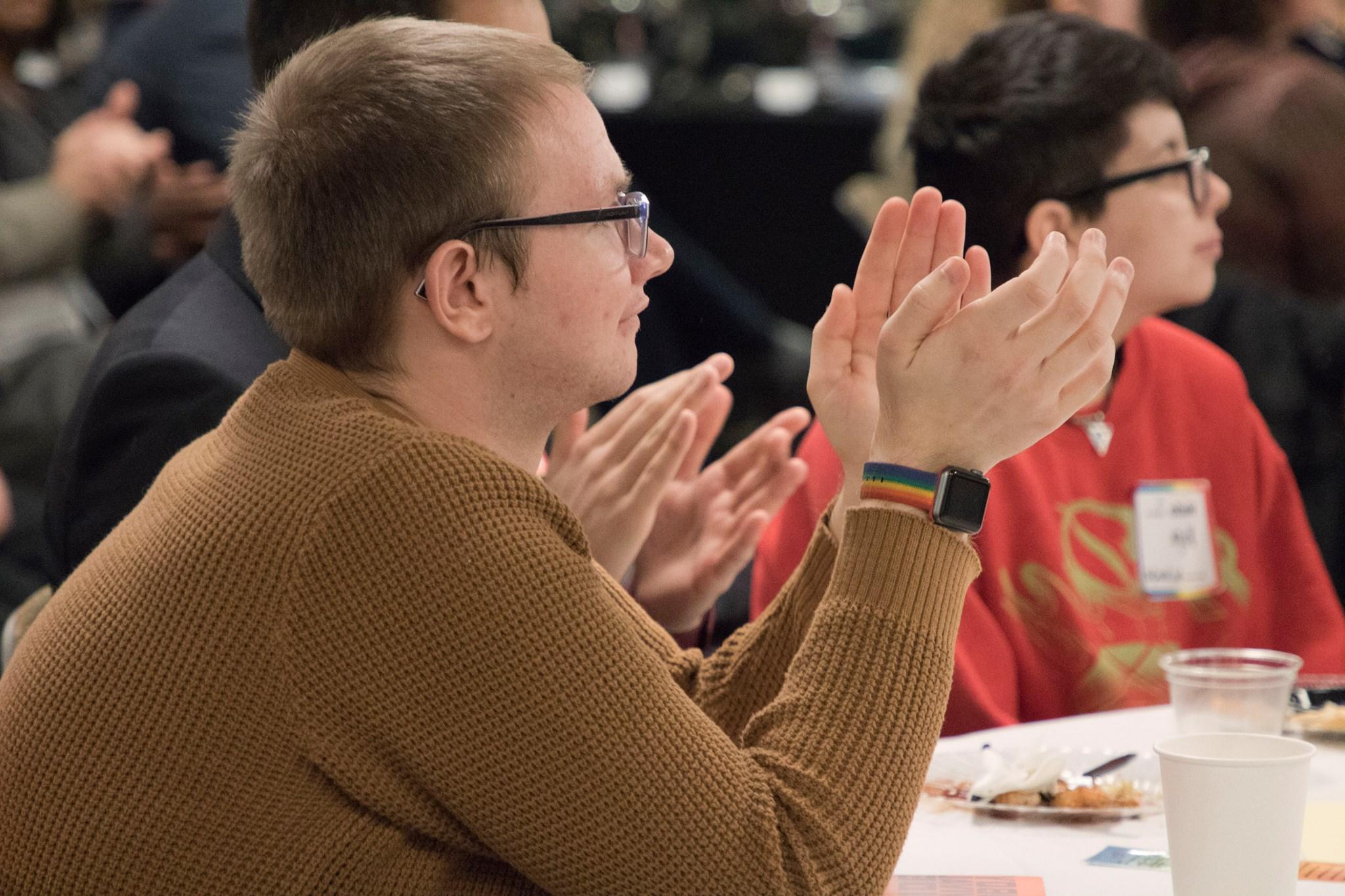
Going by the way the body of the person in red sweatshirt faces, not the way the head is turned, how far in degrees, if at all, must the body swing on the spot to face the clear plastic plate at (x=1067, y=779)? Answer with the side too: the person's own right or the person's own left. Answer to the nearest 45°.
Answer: approximately 45° to the person's own right

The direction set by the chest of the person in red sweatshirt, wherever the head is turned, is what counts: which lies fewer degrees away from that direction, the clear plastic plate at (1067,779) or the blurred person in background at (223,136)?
the clear plastic plate

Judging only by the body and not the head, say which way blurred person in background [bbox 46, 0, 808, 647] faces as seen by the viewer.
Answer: to the viewer's right

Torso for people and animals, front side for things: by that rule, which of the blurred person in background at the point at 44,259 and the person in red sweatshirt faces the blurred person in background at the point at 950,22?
the blurred person in background at the point at 44,259

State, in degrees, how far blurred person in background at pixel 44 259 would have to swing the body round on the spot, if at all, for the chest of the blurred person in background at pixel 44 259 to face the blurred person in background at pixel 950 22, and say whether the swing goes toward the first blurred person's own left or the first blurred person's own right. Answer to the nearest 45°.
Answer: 0° — they already face them

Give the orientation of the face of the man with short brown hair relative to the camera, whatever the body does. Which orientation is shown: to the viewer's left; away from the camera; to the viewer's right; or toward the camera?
to the viewer's right

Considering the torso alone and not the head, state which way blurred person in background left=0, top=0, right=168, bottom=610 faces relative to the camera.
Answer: to the viewer's right

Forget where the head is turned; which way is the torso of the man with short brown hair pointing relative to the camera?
to the viewer's right
